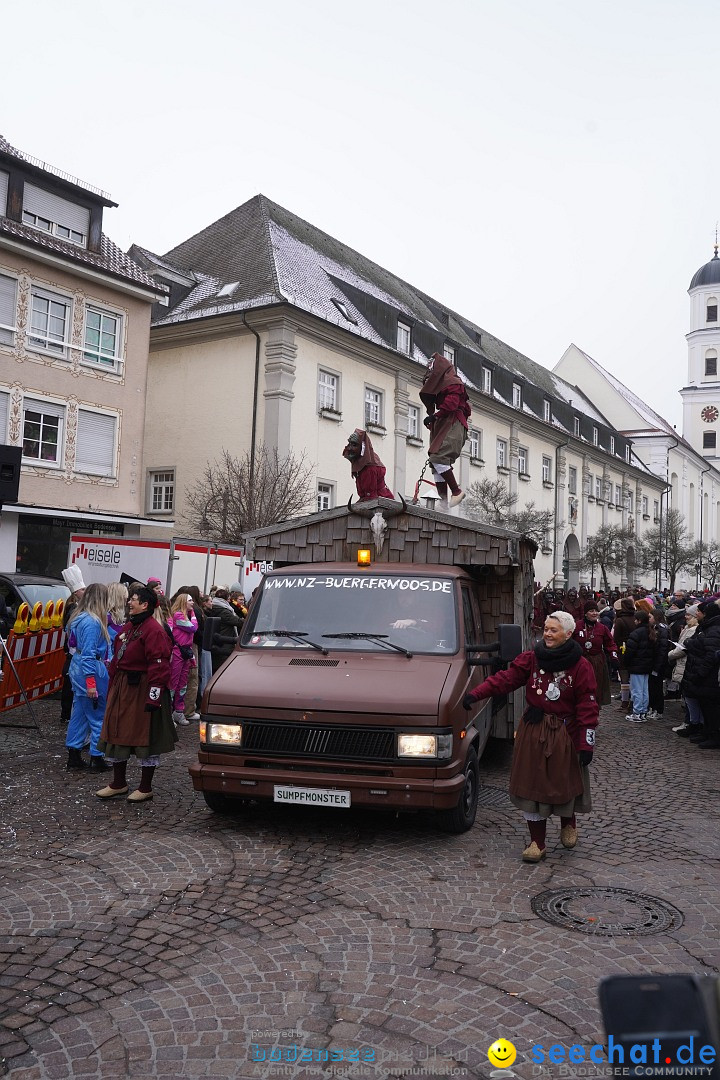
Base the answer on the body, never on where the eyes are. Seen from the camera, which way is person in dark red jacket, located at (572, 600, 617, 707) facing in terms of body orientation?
toward the camera

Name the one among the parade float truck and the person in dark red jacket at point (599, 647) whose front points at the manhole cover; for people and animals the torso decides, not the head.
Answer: the person in dark red jacket

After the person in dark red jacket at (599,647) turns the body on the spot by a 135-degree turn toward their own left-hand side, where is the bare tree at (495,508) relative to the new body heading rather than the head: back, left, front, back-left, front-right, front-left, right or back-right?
front-left

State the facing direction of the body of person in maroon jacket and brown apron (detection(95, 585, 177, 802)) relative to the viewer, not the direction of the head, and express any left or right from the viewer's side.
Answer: facing the viewer and to the left of the viewer

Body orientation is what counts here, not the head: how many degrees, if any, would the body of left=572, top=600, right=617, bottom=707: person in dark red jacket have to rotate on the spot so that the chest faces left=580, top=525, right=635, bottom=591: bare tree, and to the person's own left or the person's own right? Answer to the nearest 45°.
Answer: approximately 180°

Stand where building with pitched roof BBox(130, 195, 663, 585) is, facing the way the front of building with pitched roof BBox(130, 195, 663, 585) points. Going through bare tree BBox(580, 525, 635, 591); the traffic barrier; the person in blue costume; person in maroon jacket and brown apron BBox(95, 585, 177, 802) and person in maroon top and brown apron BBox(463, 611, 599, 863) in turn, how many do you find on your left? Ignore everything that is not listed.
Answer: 1

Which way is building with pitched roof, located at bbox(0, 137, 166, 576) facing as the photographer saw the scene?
facing the viewer and to the right of the viewer

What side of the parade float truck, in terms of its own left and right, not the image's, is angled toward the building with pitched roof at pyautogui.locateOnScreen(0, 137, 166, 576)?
right

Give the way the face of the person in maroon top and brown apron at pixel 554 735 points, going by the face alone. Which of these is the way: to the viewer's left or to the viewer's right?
to the viewer's left

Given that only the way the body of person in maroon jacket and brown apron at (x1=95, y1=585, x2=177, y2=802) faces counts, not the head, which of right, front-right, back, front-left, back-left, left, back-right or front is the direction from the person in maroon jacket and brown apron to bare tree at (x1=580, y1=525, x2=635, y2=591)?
back

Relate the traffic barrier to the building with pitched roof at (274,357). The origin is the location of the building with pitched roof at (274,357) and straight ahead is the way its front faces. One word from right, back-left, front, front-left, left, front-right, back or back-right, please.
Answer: front-right

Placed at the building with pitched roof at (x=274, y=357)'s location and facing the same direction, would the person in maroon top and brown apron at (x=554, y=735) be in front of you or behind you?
in front

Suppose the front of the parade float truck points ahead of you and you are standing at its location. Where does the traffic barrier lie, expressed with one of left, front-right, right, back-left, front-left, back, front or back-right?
right
